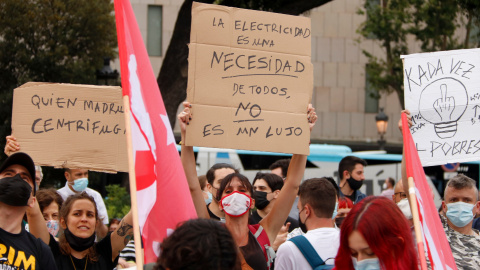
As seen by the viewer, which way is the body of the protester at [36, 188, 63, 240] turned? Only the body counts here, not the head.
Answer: toward the camera

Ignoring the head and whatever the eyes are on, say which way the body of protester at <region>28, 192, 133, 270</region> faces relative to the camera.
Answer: toward the camera

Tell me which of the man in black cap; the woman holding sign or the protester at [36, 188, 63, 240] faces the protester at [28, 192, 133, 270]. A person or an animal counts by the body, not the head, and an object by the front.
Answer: the protester at [36, 188, 63, 240]

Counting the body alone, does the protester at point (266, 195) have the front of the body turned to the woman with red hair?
no

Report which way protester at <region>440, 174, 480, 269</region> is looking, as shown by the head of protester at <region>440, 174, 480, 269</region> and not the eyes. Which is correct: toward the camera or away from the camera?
toward the camera

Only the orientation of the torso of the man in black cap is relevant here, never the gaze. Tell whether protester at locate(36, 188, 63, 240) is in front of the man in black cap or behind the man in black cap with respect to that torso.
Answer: behind

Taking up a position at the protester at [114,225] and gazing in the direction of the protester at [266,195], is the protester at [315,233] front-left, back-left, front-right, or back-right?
front-right

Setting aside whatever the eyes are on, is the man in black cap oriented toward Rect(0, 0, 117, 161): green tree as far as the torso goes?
no

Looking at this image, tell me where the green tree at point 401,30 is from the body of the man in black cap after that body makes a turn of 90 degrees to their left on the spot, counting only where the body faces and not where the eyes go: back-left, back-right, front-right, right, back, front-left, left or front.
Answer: front-left

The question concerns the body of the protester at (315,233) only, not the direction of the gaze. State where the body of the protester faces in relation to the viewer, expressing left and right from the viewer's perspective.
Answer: facing away from the viewer and to the left of the viewer

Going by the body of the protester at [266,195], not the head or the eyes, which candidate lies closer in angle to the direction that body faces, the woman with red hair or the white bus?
the woman with red hair

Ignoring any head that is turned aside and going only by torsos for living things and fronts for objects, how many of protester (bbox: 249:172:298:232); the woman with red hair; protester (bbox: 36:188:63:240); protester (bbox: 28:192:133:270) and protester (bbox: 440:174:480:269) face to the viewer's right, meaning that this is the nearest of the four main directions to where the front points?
0

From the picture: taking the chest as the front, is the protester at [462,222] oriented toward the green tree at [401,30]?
no

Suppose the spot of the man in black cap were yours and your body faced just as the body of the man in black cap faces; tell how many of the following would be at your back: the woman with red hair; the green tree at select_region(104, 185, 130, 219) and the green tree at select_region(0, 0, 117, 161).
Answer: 2
